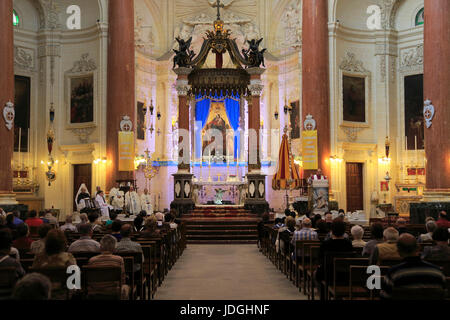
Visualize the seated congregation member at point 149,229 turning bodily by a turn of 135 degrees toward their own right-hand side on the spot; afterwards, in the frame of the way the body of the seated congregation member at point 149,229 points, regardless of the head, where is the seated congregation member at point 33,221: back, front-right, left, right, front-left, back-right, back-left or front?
back

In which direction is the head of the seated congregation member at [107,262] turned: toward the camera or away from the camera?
away from the camera

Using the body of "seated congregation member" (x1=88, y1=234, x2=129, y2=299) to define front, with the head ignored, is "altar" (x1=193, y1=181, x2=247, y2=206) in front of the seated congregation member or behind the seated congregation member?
in front

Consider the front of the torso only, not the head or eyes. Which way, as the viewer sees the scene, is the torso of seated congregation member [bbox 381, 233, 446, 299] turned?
away from the camera

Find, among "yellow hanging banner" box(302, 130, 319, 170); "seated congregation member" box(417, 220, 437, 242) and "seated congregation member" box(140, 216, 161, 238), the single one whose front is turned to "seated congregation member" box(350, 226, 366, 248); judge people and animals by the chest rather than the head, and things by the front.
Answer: the yellow hanging banner

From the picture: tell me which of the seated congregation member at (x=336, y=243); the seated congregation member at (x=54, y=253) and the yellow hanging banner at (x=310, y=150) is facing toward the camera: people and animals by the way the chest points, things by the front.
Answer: the yellow hanging banner

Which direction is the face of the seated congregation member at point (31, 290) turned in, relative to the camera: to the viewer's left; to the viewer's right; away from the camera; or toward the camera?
away from the camera

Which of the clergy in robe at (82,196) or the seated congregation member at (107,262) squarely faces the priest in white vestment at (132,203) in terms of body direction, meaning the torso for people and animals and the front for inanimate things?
the seated congregation member

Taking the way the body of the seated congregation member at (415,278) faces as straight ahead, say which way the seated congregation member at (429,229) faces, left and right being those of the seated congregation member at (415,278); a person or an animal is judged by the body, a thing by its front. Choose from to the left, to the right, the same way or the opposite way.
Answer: the same way

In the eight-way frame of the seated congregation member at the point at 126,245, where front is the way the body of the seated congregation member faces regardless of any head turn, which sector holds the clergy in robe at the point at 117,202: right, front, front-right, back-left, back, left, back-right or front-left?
front

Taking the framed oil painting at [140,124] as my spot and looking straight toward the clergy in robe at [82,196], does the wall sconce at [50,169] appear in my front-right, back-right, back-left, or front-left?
front-right

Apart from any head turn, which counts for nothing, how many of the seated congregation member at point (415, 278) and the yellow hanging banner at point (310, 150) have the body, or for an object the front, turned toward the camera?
1

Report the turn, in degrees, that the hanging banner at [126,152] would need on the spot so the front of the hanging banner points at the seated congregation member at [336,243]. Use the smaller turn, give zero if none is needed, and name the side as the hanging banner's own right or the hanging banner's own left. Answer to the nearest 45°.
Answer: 0° — it already faces them

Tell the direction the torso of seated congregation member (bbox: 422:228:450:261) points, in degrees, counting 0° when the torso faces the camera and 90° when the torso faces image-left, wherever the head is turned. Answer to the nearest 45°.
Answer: approximately 180°

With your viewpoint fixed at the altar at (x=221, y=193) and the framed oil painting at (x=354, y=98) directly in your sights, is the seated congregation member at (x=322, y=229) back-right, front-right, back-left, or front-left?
front-right

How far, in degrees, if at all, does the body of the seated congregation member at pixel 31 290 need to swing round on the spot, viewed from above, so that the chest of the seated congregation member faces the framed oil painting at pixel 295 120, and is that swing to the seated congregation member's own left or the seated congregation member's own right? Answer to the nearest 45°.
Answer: approximately 45° to the seated congregation member's own right

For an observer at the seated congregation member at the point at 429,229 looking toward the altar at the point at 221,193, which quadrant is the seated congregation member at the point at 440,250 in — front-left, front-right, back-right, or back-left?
back-left

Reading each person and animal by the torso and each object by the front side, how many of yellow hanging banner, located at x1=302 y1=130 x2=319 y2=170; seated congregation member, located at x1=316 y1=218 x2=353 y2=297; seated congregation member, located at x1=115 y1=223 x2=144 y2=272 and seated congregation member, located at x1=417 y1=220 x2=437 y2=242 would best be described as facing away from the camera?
3

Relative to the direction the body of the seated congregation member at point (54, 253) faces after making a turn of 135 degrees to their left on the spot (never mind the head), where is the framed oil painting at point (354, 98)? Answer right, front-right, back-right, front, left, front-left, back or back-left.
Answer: back

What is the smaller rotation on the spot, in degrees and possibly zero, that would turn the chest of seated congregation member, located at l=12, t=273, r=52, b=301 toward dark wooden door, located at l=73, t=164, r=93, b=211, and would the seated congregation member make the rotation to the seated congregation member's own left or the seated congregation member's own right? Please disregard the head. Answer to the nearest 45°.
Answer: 0° — they already face it

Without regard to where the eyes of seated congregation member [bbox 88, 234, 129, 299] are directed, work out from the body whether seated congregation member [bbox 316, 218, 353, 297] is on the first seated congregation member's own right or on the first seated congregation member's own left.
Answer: on the first seated congregation member's own right

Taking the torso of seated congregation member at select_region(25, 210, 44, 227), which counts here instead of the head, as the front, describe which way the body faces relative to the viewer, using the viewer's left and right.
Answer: facing away from the viewer
